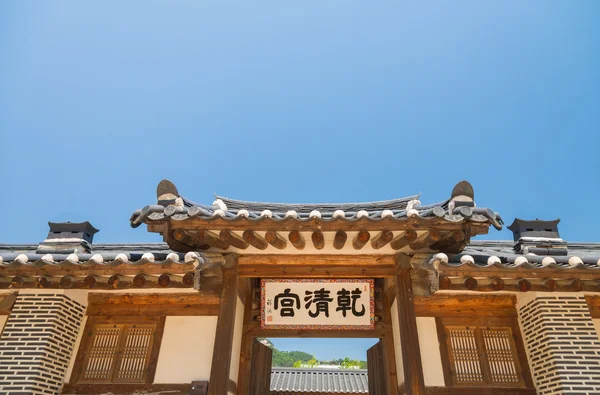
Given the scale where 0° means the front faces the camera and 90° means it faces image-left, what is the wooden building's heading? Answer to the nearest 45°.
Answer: approximately 0°

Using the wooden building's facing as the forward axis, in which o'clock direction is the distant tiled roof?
The distant tiled roof is roughly at 6 o'clock from the wooden building.
